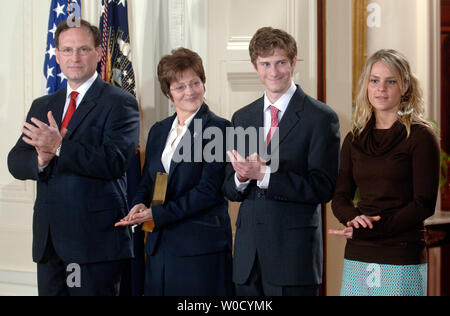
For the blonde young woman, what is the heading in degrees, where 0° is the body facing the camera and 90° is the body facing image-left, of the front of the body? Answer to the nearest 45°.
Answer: approximately 45°

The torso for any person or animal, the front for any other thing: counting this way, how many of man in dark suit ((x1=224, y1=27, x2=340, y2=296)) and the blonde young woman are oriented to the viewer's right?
0

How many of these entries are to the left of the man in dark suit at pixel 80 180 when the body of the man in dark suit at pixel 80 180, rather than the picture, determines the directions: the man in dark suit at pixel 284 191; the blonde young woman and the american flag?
2

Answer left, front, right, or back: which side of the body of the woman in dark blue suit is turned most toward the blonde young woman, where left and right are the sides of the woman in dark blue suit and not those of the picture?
left

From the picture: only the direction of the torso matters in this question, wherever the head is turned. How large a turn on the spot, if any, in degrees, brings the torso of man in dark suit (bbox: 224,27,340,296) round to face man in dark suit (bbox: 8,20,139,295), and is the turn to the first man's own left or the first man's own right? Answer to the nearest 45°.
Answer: approximately 45° to the first man's own right

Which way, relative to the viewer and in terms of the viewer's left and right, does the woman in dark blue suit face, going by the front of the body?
facing the viewer and to the left of the viewer
